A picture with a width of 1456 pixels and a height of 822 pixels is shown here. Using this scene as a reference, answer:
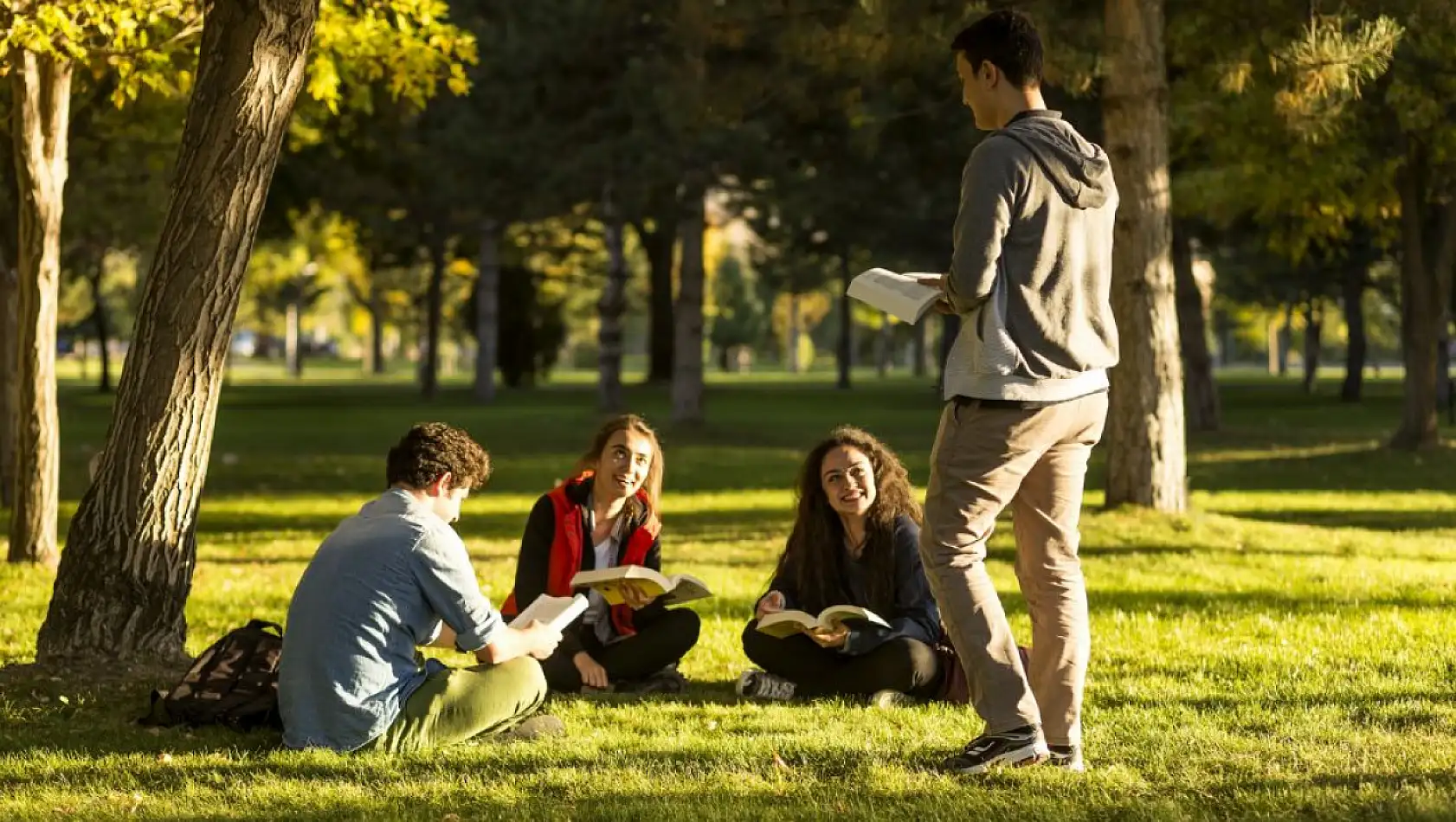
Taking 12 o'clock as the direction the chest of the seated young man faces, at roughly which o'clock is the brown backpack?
The brown backpack is roughly at 9 o'clock from the seated young man.

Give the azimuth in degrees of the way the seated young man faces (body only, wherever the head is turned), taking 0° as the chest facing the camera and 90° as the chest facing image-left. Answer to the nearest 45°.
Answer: approximately 225°

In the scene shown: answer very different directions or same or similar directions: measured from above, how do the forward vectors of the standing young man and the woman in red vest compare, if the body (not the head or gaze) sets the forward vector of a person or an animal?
very different directions

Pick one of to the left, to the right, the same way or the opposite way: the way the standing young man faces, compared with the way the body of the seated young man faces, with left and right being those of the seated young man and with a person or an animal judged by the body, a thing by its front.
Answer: to the left

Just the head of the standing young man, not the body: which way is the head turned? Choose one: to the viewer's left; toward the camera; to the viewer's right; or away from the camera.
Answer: to the viewer's left

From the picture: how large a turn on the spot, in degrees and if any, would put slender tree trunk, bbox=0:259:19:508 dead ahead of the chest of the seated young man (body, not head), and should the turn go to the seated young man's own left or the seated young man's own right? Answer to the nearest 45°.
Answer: approximately 45° to the seated young man's own left

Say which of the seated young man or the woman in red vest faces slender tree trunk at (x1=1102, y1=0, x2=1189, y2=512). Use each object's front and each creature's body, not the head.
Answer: the seated young man

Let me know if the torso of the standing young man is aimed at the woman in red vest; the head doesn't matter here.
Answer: yes

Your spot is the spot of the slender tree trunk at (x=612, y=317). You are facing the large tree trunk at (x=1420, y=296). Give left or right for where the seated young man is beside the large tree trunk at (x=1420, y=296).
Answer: right

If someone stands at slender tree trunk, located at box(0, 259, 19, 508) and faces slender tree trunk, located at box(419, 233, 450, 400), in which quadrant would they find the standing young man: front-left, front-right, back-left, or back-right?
back-right
